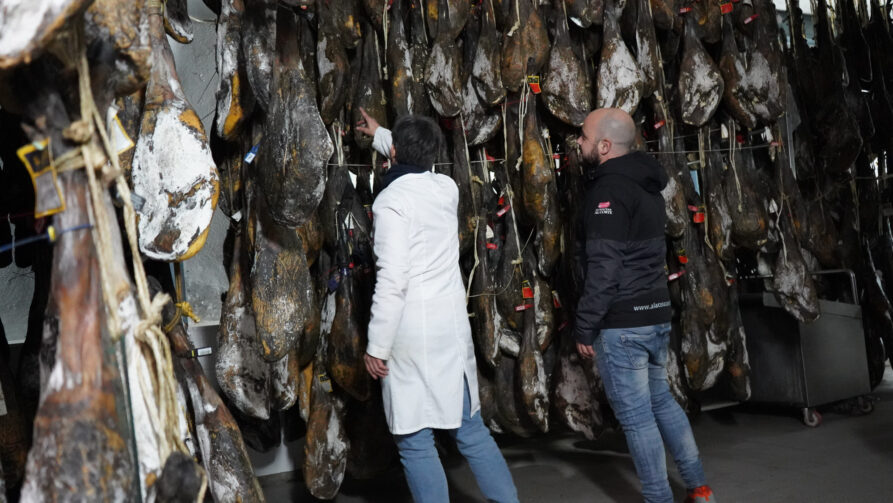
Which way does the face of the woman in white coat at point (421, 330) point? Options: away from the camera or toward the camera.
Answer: away from the camera

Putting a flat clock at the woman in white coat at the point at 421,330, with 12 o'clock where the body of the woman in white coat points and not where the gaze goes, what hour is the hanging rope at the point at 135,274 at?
The hanging rope is roughly at 8 o'clock from the woman in white coat.

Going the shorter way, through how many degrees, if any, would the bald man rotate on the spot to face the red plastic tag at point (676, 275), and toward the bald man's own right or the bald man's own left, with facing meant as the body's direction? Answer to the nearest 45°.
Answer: approximately 45° to the bald man's own right

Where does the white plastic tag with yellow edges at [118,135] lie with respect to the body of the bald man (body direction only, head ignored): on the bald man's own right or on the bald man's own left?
on the bald man's own left

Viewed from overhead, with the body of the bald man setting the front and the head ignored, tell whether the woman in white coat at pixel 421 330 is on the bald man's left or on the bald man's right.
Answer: on the bald man's left

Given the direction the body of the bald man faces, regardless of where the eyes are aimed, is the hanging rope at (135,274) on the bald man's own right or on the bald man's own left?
on the bald man's own left

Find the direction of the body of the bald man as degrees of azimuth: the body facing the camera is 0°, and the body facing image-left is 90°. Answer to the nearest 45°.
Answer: approximately 135°

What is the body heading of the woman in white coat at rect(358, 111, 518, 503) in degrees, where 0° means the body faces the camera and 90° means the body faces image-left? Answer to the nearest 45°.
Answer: approximately 135°
